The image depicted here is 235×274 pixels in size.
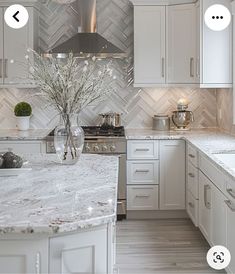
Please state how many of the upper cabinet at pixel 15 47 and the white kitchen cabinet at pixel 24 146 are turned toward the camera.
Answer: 2

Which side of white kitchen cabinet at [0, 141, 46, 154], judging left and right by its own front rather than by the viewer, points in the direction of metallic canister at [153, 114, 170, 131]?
left

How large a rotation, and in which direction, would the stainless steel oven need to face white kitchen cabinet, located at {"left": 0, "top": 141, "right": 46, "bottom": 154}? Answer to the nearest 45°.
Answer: approximately 90° to its right

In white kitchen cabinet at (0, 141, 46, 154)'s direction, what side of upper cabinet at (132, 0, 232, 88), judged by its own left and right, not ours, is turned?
right

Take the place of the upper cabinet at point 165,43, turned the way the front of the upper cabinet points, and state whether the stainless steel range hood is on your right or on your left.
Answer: on your right

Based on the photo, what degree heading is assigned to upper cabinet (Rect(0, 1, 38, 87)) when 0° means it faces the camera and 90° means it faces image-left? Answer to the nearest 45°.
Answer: approximately 0°
